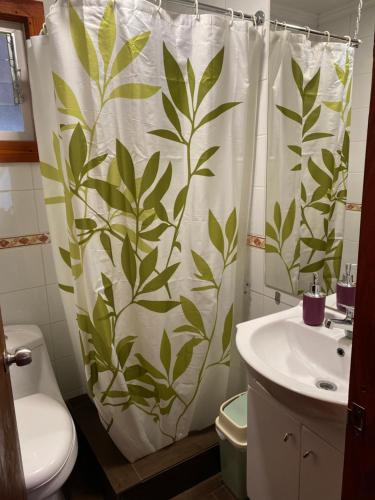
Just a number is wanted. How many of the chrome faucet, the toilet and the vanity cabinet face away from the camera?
0

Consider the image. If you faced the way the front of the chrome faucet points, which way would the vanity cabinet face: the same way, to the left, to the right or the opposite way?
the same way

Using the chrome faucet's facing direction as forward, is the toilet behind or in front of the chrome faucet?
in front

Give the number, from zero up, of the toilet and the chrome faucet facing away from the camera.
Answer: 0

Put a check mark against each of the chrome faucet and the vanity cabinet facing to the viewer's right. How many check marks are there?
0

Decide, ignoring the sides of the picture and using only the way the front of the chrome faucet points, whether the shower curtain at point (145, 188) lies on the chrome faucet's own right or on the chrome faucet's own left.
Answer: on the chrome faucet's own right

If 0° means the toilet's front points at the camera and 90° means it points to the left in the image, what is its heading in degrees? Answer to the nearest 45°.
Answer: approximately 315°

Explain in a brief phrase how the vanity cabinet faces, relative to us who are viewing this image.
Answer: facing the viewer and to the left of the viewer

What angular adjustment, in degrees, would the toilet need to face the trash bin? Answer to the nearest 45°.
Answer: approximately 45° to its left
